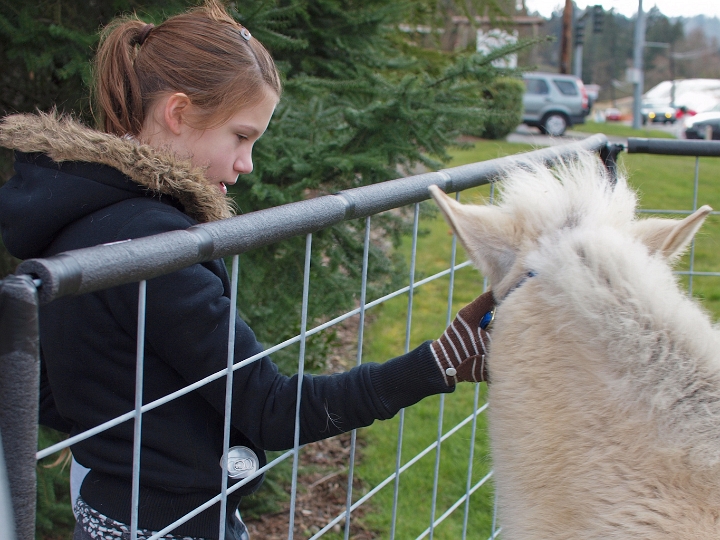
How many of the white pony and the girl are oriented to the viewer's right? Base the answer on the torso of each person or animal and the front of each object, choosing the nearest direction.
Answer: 1

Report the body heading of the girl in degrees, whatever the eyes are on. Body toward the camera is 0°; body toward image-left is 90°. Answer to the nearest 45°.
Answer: approximately 270°

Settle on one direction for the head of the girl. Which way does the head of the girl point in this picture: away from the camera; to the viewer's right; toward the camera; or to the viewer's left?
to the viewer's right

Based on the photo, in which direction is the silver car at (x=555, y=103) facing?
to the viewer's left

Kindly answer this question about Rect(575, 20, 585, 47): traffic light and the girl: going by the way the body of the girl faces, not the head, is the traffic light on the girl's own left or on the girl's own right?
on the girl's own left

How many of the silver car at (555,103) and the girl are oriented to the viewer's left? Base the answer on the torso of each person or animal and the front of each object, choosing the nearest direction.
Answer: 1

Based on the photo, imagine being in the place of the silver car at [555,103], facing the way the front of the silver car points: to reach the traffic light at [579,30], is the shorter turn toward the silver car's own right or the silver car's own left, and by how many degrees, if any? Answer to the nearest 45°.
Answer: approximately 90° to the silver car's own right

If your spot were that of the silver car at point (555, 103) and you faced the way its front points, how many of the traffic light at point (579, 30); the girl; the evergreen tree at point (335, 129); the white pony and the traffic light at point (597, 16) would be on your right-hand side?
2

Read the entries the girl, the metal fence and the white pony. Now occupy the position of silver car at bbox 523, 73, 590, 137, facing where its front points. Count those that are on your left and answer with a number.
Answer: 3

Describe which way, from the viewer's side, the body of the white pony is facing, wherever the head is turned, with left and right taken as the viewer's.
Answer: facing away from the viewer and to the left of the viewer

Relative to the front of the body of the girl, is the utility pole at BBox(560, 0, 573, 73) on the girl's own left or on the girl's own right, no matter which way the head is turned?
on the girl's own left
